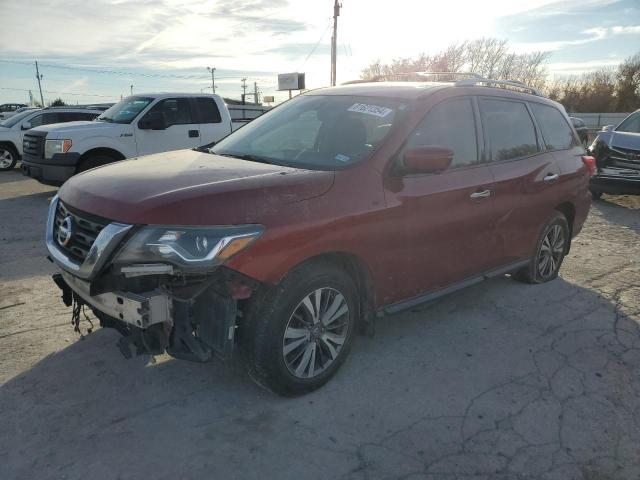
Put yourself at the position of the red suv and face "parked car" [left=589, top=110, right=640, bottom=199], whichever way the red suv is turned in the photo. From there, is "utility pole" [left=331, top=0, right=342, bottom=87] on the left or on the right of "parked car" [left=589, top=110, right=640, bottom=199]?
left

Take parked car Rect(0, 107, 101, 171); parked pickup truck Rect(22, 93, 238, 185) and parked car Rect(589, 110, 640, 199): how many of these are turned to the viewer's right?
0

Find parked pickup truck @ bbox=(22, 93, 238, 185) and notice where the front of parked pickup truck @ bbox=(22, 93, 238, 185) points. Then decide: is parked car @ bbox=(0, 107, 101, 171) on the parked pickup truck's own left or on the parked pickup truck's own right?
on the parked pickup truck's own right

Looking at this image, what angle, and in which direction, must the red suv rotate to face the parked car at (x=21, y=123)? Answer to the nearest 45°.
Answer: approximately 90° to its right

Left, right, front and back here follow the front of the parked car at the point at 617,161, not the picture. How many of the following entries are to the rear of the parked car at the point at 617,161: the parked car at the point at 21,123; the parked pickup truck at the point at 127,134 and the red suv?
0

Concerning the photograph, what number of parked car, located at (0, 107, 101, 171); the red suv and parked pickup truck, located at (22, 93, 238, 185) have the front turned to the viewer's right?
0

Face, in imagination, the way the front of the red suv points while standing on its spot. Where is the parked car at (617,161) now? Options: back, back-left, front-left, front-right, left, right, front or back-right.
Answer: back

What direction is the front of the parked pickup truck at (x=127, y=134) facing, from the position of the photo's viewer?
facing the viewer and to the left of the viewer

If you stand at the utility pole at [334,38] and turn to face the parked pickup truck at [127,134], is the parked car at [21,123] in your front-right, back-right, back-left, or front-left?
front-right

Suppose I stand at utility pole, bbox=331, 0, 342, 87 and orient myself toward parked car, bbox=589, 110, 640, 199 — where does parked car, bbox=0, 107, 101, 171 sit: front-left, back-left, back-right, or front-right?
front-right

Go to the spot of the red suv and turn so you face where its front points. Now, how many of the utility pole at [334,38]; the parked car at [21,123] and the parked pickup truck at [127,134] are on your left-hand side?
0

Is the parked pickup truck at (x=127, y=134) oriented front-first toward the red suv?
no

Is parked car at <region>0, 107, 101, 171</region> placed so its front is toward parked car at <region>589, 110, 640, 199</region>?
no

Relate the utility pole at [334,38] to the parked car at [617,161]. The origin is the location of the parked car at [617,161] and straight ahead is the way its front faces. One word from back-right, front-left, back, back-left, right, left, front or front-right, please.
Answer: right

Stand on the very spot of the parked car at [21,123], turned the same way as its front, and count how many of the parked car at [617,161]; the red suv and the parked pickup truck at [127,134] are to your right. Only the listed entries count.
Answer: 0

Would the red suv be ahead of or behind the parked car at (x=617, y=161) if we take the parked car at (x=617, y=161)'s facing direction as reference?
ahead

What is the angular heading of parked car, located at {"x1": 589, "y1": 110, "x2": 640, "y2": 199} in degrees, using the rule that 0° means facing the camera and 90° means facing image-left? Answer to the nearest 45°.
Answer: approximately 45°
